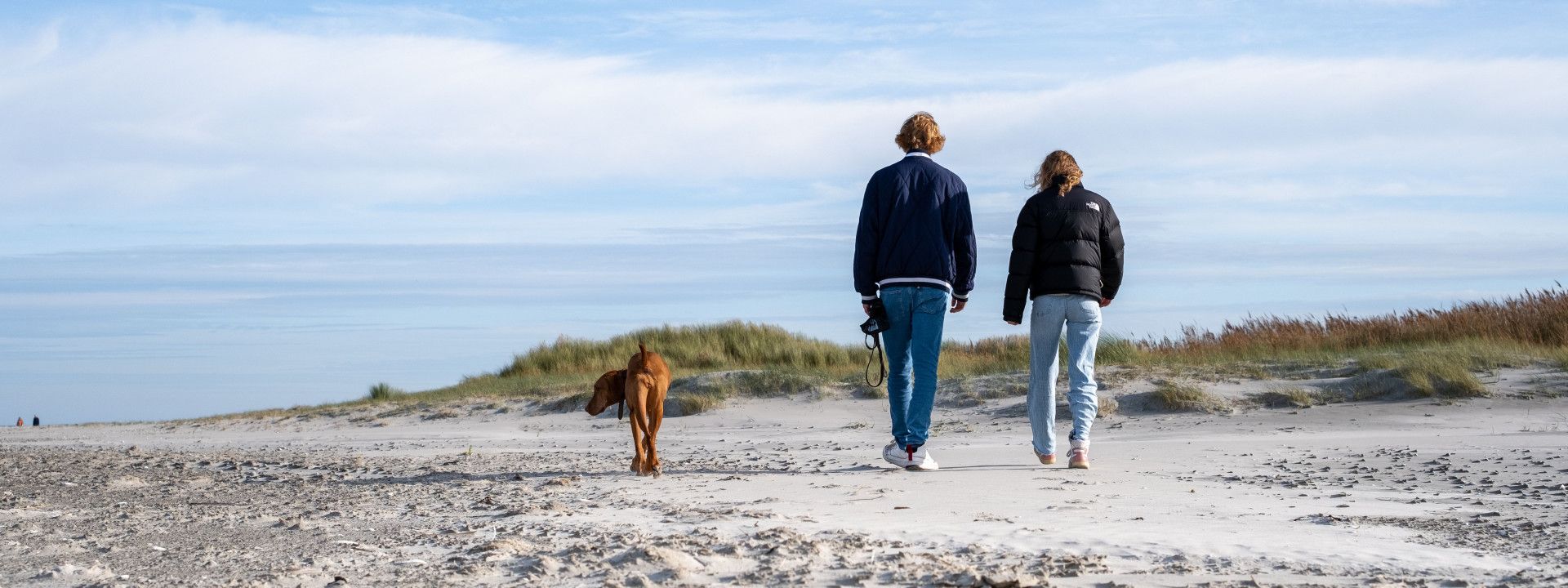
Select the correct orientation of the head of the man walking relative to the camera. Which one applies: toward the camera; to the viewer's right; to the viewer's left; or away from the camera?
away from the camera

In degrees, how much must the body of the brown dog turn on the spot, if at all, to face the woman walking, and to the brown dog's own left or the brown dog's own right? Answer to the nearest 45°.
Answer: approximately 90° to the brown dog's own right

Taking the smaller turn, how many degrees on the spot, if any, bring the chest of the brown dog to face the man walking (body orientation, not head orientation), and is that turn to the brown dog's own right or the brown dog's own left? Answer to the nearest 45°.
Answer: approximately 90° to the brown dog's own right

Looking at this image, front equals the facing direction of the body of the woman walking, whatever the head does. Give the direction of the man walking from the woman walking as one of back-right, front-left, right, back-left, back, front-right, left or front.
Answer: left

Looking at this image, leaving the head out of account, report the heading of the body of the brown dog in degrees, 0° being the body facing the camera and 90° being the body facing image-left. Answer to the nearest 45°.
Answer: approximately 180°

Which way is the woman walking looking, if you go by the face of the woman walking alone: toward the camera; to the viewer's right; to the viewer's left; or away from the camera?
away from the camera

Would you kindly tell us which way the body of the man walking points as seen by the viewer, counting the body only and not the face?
away from the camera

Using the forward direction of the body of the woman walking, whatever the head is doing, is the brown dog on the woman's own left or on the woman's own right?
on the woman's own left

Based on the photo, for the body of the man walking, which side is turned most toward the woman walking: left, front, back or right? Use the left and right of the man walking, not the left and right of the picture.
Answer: right

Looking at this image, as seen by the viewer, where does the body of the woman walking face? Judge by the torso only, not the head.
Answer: away from the camera

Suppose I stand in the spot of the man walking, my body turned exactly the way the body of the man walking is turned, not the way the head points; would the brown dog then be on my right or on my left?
on my left
